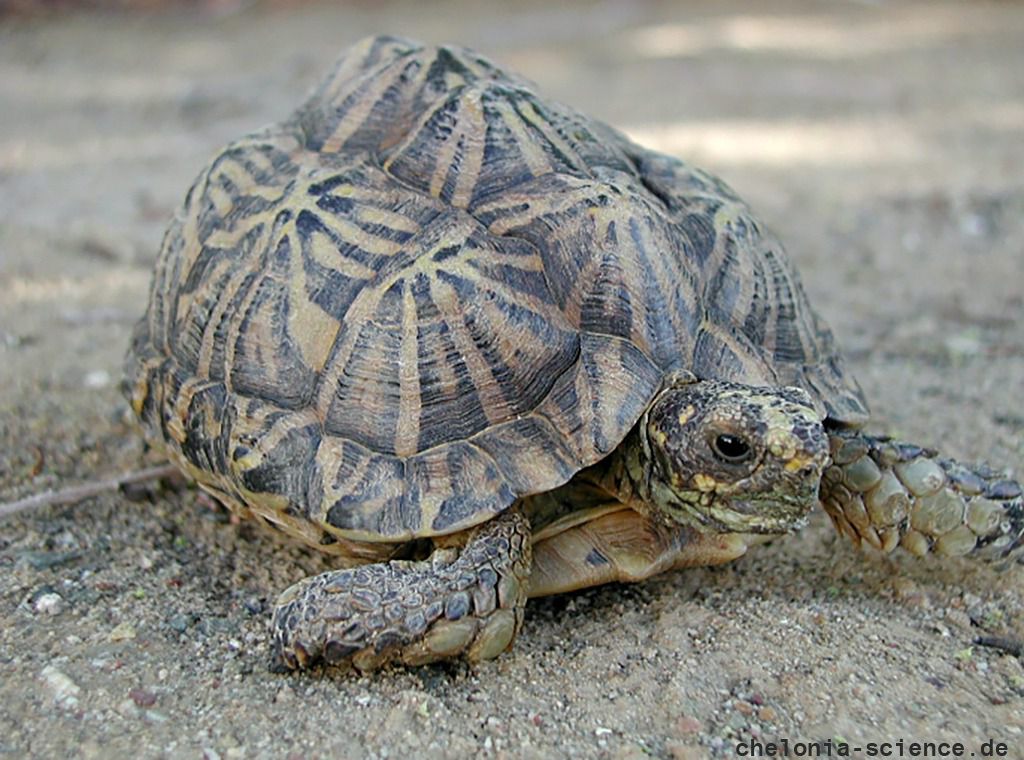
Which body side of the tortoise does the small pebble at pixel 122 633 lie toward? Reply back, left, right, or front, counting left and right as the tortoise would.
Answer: right

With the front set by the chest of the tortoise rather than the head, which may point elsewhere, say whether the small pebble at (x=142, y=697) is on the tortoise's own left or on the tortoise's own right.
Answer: on the tortoise's own right

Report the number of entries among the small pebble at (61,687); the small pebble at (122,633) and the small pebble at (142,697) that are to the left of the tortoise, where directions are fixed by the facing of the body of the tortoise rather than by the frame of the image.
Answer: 0

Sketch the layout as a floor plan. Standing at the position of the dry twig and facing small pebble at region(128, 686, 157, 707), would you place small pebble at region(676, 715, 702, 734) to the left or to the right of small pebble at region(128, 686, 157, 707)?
left

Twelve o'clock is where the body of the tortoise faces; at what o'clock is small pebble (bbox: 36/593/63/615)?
The small pebble is roughly at 4 o'clock from the tortoise.

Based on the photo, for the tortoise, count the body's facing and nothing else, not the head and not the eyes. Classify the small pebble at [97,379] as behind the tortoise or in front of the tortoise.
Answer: behind

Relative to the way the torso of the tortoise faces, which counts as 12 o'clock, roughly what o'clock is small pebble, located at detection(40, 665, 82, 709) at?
The small pebble is roughly at 3 o'clock from the tortoise.

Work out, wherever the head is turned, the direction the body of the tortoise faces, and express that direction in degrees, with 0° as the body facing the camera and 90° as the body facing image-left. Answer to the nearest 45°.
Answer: approximately 315°

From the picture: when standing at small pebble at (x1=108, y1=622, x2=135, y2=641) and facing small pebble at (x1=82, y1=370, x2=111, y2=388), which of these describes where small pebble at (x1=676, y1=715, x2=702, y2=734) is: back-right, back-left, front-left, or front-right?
back-right

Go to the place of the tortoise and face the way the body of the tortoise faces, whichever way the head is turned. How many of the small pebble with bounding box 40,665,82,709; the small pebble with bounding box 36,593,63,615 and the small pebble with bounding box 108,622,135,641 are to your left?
0

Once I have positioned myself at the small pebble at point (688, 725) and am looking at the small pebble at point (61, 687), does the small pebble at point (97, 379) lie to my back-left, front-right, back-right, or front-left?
front-right
